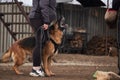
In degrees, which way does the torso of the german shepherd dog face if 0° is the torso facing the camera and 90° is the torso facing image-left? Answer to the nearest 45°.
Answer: approximately 270°
